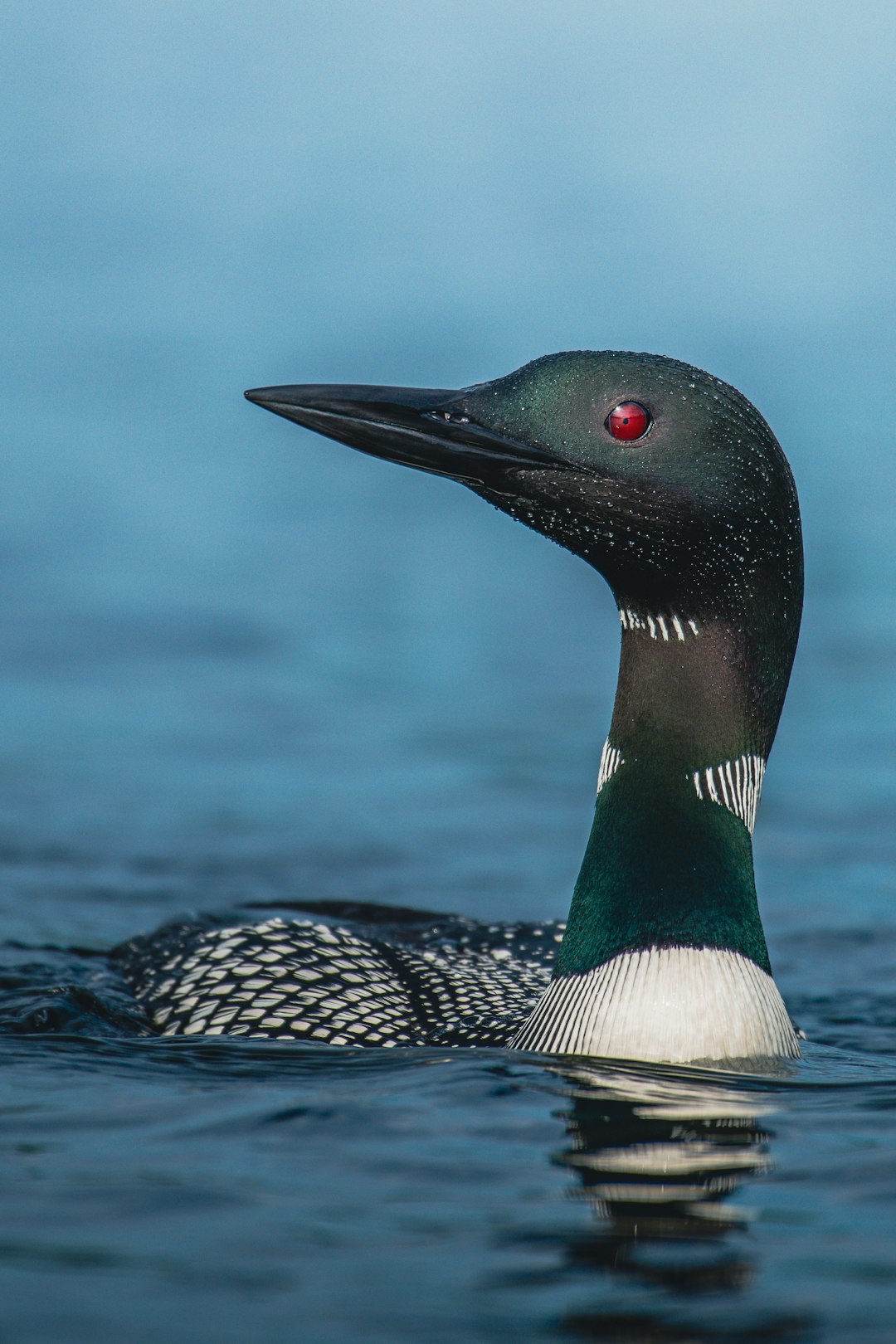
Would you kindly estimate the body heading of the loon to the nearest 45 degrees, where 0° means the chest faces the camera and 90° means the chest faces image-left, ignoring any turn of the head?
approximately 315°
